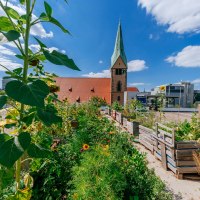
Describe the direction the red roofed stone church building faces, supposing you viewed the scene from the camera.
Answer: facing to the right of the viewer

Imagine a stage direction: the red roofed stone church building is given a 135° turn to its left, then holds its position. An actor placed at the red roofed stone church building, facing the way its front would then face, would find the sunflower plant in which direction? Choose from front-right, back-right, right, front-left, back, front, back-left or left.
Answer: back-left
